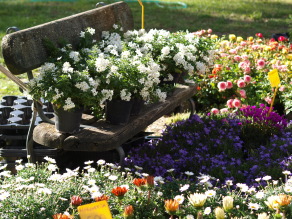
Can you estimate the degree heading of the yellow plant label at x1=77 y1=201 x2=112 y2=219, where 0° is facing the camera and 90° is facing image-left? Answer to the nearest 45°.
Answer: approximately 0°

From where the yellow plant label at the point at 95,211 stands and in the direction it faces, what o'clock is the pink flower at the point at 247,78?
The pink flower is roughly at 7 o'clock from the yellow plant label.

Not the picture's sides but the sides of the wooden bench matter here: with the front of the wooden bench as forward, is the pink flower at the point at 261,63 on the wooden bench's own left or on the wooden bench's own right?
on the wooden bench's own left

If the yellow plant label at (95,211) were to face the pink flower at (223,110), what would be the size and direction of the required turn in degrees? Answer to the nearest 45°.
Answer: approximately 135° to its left

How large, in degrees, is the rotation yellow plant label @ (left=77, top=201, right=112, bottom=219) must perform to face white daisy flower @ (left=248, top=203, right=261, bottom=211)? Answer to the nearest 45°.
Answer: approximately 90° to its left

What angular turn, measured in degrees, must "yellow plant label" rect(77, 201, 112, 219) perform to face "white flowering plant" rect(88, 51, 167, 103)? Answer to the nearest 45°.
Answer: approximately 180°

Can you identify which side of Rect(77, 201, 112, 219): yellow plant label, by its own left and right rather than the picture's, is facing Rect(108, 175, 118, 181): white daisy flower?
back

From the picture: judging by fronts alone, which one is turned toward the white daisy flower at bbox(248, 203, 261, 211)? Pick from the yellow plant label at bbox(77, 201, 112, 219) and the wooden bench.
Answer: the wooden bench

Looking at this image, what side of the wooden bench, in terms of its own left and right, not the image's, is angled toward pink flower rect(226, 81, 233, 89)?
left

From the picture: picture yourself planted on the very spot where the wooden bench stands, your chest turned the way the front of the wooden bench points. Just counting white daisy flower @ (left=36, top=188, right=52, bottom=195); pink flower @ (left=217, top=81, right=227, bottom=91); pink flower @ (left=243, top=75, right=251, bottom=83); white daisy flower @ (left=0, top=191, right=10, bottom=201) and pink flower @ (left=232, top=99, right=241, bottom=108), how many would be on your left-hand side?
3
